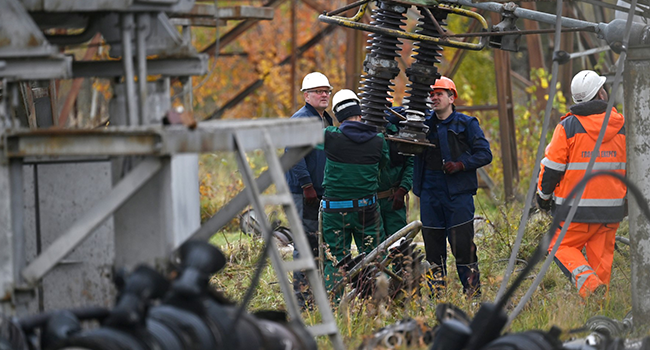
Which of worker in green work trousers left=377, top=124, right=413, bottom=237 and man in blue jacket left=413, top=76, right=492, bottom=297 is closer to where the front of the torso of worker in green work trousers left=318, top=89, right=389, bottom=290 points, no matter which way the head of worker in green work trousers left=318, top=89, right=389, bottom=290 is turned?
the worker in green work trousers

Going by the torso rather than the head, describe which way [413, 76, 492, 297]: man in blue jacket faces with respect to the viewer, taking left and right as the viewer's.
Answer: facing the viewer and to the left of the viewer

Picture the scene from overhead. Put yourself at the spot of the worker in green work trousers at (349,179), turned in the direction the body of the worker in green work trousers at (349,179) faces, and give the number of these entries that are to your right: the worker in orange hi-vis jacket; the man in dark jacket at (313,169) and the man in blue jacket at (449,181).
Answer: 2

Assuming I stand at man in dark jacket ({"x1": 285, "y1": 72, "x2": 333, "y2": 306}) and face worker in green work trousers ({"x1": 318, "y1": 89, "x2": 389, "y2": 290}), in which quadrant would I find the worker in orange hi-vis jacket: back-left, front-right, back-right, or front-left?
front-left

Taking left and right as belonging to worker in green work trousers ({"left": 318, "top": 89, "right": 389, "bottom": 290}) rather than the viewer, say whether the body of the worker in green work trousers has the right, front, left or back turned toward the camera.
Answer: back

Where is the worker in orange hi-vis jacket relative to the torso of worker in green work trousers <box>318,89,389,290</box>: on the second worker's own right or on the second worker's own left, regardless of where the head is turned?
on the second worker's own right

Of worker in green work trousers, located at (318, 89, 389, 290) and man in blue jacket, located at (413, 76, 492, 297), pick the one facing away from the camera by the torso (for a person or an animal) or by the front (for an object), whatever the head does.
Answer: the worker in green work trousers

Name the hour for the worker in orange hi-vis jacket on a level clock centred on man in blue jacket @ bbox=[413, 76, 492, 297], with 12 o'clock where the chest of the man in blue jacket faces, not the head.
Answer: The worker in orange hi-vis jacket is roughly at 8 o'clock from the man in blue jacket.

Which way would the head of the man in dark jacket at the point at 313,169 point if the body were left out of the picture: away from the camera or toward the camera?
toward the camera

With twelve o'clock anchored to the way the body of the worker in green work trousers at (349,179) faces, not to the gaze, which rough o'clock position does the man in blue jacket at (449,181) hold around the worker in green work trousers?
The man in blue jacket is roughly at 3 o'clock from the worker in green work trousers.
